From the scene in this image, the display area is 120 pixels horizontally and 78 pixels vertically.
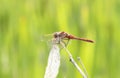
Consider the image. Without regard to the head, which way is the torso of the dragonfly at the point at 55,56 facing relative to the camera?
to the viewer's left
